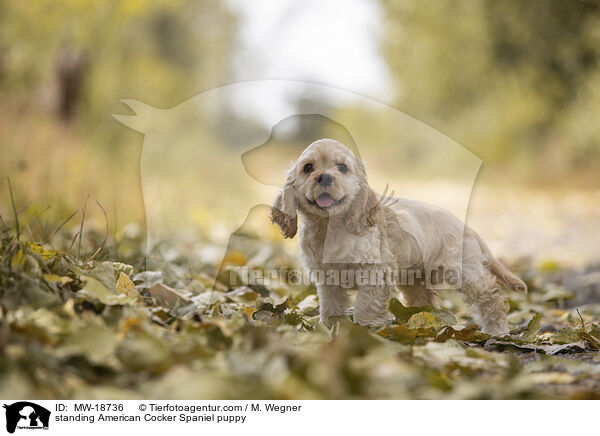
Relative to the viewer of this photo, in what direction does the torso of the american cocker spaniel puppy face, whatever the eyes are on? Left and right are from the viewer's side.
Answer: facing the viewer and to the left of the viewer

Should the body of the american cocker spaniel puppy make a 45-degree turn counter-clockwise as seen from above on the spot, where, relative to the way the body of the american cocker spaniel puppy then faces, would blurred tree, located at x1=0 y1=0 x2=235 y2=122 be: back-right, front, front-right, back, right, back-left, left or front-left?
back-right
